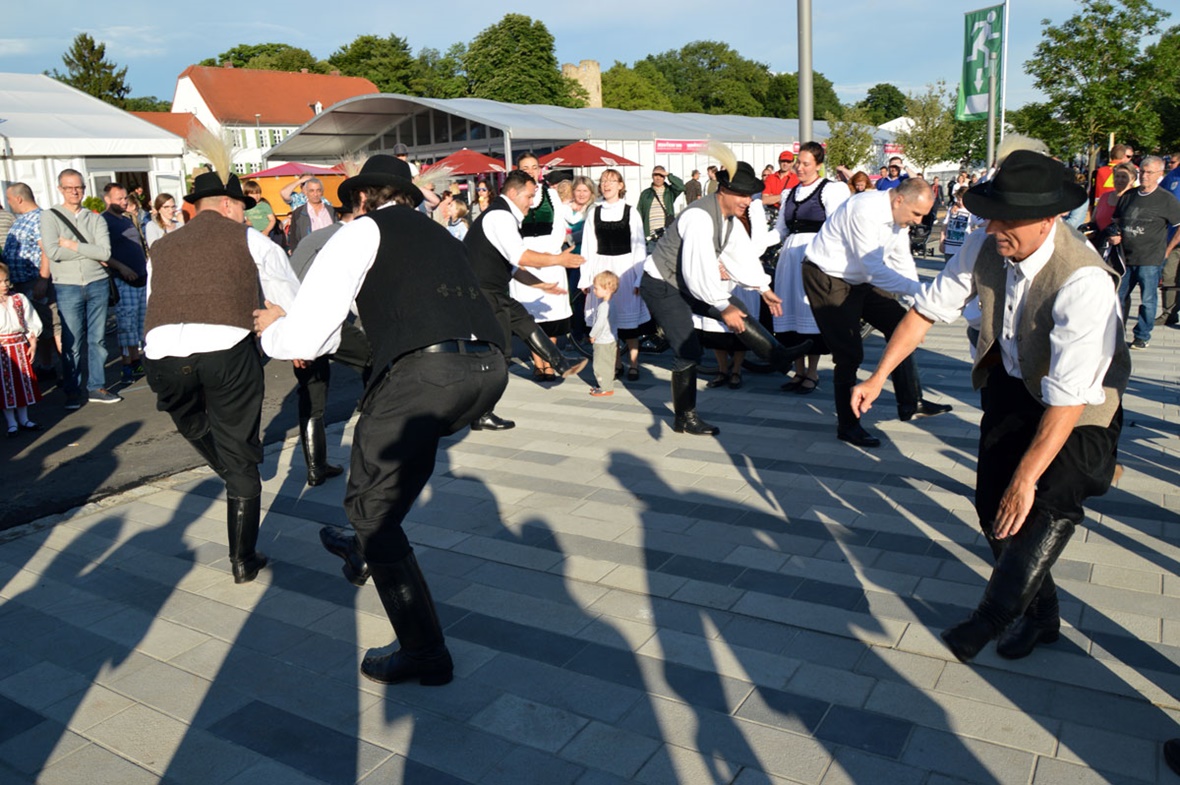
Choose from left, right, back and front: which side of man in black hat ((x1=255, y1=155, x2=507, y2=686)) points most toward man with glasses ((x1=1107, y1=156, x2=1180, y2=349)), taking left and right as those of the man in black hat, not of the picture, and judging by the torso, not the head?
right

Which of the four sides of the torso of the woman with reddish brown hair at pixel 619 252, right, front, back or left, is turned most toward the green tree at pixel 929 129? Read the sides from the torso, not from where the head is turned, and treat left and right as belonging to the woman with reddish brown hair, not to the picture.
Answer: back

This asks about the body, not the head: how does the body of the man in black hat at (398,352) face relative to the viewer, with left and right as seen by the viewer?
facing away from the viewer and to the left of the viewer

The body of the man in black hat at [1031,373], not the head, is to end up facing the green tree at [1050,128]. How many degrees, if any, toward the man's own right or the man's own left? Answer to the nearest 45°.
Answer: approximately 135° to the man's own right

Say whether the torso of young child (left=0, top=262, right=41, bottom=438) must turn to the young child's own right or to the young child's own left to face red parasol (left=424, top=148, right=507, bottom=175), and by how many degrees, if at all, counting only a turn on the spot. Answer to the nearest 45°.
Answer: approximately 135° to the young child's own left

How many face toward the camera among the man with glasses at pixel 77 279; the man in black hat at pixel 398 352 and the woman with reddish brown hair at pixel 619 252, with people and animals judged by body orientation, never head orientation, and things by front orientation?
2

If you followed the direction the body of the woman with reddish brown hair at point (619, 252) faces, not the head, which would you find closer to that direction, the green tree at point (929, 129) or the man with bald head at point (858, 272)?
the man with bald head
